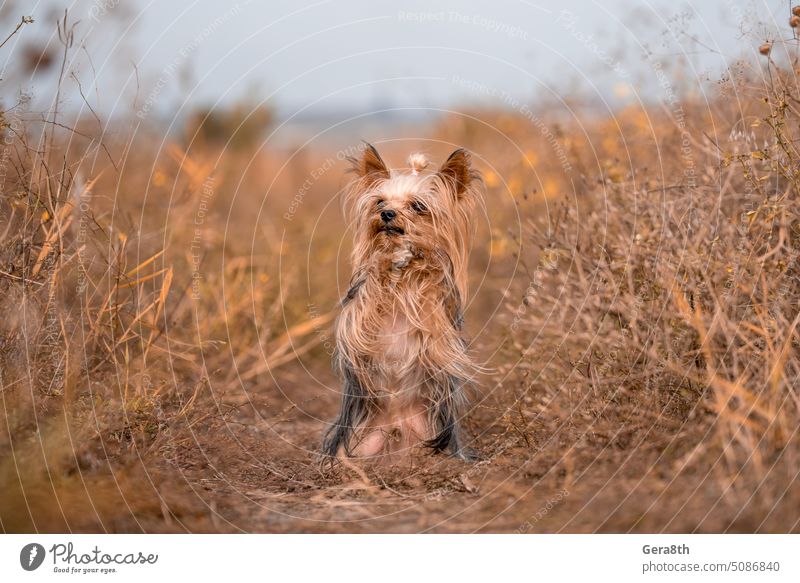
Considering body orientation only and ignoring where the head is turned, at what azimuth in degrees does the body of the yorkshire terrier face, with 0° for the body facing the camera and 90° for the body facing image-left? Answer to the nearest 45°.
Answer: approximately 0°
